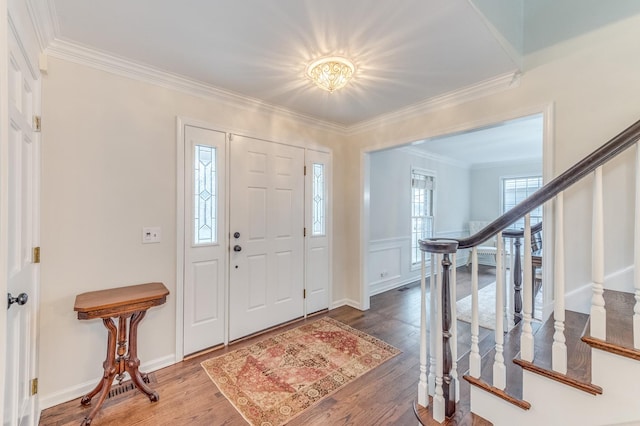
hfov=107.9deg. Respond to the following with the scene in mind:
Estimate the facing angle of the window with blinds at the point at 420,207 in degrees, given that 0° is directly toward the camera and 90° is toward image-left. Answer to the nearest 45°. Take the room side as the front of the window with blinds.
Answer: approximately 315°

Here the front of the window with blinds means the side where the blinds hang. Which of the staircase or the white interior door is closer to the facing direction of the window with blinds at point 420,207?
the staircase

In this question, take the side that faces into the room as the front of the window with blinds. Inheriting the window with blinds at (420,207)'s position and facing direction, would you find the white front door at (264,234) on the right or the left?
on its right

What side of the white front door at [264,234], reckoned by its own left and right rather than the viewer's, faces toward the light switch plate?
right

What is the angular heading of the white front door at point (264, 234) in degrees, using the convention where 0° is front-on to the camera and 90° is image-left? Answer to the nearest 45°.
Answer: approximately 315°
